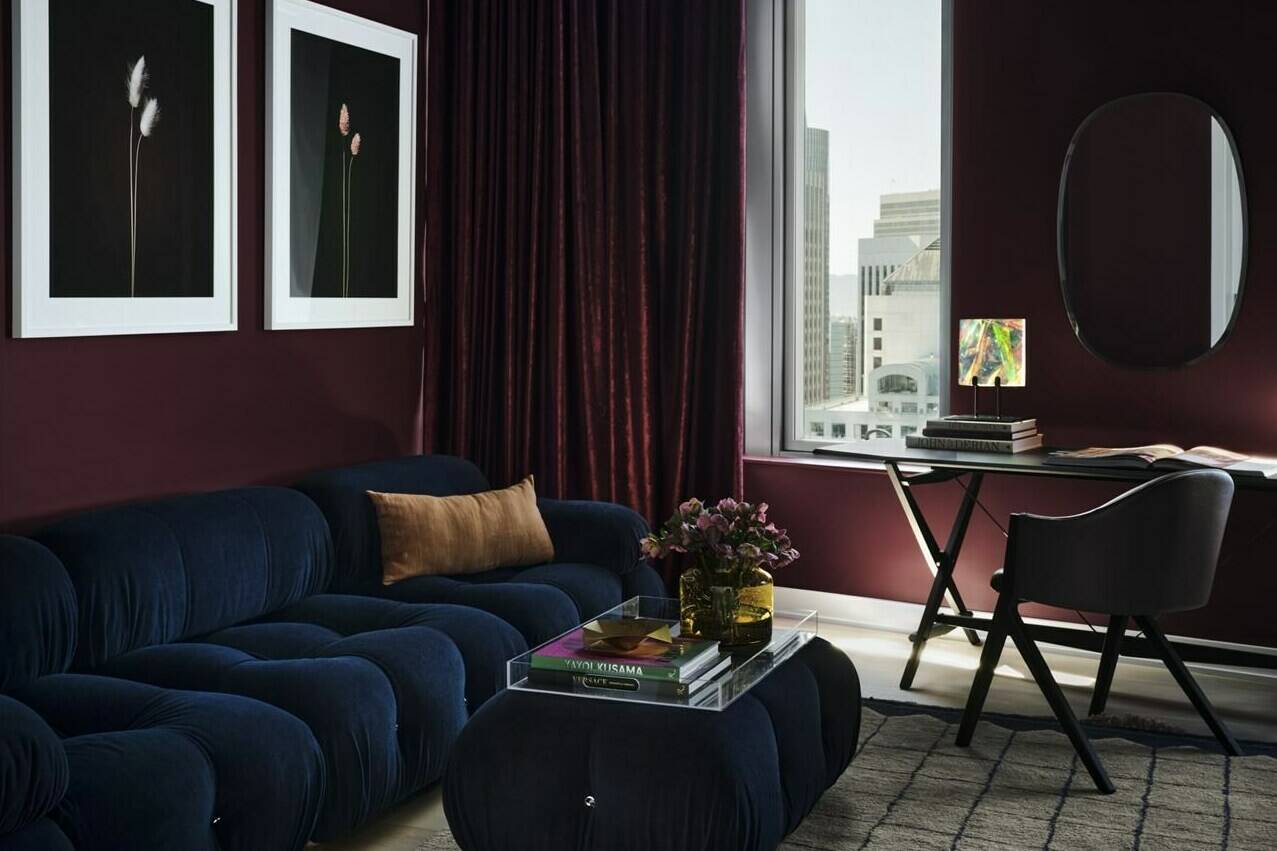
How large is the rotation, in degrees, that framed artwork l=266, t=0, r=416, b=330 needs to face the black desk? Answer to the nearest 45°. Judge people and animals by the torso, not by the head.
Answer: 0° — it already faces it

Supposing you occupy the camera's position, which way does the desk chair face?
facing away from the viewer and to the left of the viewer

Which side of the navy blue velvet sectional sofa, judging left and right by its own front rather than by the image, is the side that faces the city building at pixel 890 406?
left

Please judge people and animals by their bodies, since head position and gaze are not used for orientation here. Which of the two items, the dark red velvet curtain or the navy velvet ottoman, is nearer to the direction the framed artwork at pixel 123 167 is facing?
the navy velvet ottoman

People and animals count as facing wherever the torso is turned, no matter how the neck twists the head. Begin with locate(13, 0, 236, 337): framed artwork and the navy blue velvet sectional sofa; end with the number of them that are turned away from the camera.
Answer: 0

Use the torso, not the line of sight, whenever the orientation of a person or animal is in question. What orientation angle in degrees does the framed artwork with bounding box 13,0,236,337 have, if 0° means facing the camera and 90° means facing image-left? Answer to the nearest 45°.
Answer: approximately 315°

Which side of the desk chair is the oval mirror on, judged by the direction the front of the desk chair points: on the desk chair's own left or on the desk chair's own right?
on the desk chair's own right

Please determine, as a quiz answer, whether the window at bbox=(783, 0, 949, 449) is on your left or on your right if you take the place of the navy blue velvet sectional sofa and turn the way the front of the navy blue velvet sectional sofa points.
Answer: on your left

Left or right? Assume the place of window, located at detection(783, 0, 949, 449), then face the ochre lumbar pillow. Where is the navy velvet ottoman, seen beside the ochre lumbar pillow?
left

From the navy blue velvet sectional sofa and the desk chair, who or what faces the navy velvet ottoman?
the navy blue velvet sectional sofa
